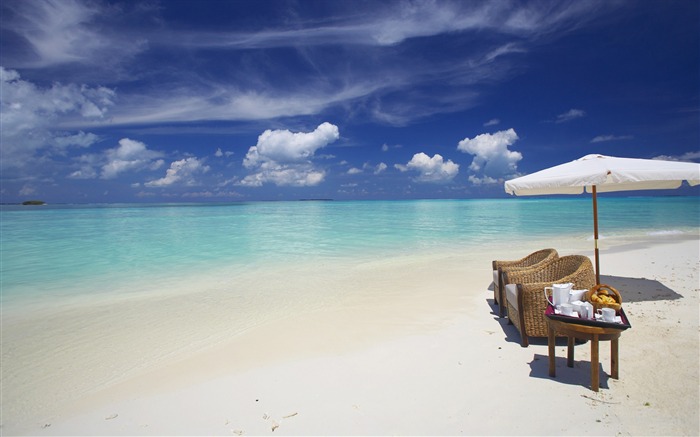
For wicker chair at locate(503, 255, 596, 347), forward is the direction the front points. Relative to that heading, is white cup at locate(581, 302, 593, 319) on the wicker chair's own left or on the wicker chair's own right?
on the wicker chair's own left

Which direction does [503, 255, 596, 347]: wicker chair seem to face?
to the viewer's left

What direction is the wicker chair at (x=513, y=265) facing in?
to the viewer's left

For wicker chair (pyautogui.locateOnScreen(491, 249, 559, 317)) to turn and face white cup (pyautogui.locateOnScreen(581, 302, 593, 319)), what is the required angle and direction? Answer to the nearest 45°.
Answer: approximately 90° to its left

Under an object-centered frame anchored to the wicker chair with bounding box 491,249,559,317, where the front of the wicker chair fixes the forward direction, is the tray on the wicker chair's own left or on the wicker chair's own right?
on the wicker chair's own left

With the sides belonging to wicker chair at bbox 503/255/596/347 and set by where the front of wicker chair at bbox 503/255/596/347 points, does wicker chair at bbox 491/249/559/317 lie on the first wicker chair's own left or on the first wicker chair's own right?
on the first wicker chair's own right

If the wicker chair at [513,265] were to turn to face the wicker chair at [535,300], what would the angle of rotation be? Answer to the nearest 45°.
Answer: approximately 90° to its left

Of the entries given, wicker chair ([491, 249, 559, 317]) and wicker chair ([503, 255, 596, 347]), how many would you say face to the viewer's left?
2

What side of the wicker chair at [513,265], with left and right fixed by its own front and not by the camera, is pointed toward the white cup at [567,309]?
left

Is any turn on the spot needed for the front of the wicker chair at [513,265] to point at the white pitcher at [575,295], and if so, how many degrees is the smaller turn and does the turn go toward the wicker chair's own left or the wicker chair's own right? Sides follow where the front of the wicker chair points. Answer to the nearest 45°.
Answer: approximately 90° to the wicker chair's own left

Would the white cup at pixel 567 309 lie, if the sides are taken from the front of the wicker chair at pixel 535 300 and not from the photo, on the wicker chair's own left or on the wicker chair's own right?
on the wicker chair's own left
